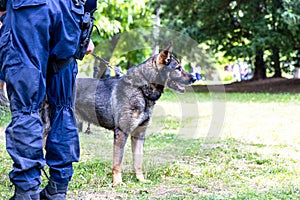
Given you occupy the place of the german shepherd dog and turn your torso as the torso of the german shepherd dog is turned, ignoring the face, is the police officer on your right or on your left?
on your right

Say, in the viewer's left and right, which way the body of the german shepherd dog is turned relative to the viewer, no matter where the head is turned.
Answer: facing the viewer and to the right of the viewer

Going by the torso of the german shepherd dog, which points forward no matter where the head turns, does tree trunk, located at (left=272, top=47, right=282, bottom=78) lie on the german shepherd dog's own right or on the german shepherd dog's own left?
on the german shepherd dog's own left
